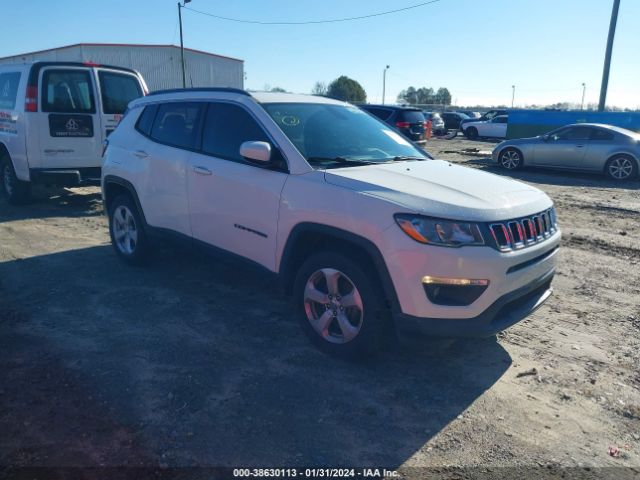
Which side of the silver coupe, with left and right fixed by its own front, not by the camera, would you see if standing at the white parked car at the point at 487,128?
right

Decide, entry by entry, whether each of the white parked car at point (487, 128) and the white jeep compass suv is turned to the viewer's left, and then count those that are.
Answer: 1

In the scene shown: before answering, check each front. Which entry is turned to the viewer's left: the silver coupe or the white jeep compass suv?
the silver coupe

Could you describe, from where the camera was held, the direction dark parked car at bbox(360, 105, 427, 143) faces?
facing away from the viewer and to the left of the viewer

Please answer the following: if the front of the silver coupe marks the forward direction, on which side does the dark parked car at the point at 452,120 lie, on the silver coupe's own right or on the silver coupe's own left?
on the silver coupe's own right

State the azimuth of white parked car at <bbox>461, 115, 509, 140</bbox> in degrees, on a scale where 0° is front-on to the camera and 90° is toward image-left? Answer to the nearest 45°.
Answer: approximately 90°

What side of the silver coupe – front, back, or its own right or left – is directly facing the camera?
left

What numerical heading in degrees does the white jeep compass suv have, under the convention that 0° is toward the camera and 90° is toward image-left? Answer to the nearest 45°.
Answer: approximately 315°

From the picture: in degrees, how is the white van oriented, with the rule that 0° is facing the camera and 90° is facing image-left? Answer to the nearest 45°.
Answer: approximately 135°

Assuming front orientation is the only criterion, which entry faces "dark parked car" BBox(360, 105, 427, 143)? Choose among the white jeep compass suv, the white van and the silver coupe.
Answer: the silver coupe

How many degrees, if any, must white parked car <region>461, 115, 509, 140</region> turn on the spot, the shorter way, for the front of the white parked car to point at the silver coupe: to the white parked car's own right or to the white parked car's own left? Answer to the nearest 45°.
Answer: approximately 90° to the white parked car's own left

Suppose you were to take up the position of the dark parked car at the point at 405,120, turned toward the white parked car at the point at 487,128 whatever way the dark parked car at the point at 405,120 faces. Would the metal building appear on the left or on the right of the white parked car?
left
